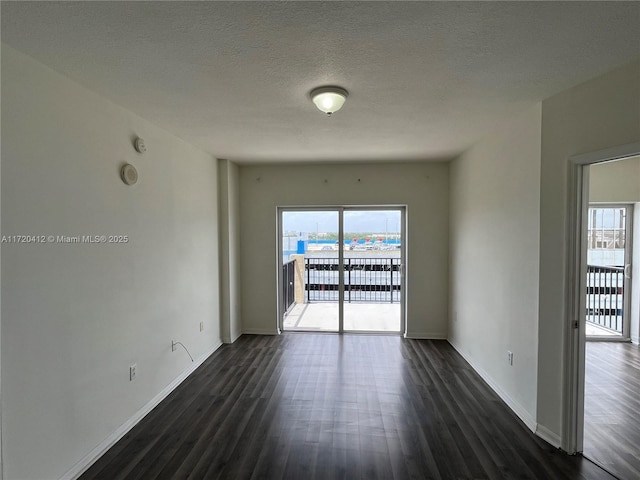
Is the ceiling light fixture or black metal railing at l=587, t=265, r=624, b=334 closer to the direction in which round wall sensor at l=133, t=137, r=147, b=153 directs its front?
the ceiling light fixture

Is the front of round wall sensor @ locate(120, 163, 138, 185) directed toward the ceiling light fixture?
yes

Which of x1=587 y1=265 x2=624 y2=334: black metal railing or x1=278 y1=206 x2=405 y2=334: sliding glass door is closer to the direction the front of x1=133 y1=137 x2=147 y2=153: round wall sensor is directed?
the black metal railing

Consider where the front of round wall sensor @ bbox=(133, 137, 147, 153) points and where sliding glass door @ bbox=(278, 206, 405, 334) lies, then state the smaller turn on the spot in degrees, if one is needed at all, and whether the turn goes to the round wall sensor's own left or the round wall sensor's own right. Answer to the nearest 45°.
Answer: approximately 45° to the round wall sensor's own left

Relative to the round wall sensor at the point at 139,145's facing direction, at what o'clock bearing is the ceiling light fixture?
The ceiling light fixture is roughly at 12 o'clock from the round wall sensor.

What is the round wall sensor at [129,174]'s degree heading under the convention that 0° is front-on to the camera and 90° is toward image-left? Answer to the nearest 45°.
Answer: approximately 315°

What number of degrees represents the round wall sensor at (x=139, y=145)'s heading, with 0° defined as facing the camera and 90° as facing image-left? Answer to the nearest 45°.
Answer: approximately 315°
